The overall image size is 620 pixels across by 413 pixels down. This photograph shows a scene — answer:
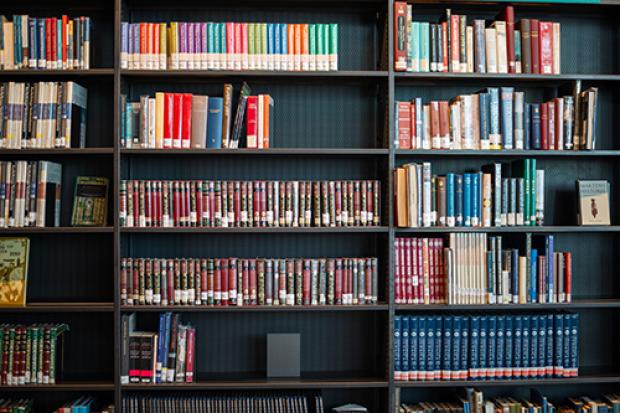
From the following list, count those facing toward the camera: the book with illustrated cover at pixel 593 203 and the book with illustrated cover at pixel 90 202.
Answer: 2
